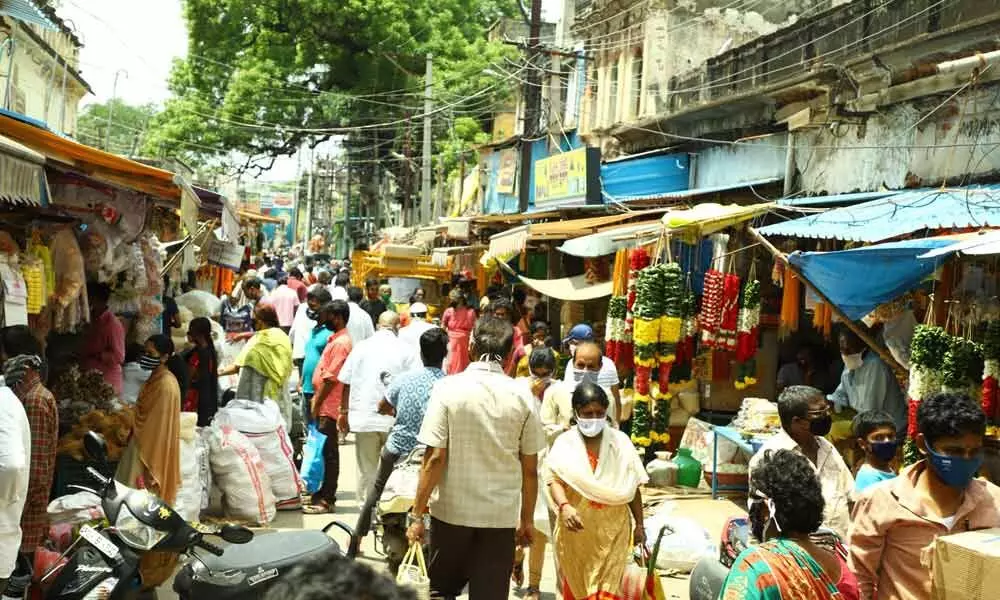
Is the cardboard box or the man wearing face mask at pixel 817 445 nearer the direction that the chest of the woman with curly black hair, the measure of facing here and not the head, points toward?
the man wearing face mask

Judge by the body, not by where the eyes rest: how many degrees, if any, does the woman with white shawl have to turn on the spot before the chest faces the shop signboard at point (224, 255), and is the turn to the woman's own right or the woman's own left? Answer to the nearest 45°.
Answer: approximately 135° to the woman's own right

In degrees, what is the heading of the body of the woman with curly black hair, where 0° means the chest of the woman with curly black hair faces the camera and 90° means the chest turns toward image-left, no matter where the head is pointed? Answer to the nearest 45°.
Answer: approximately 135°

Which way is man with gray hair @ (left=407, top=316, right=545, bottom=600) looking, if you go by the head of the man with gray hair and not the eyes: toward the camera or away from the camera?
away from the camera

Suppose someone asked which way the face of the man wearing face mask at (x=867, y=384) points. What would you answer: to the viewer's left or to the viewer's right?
to the viewer's left
